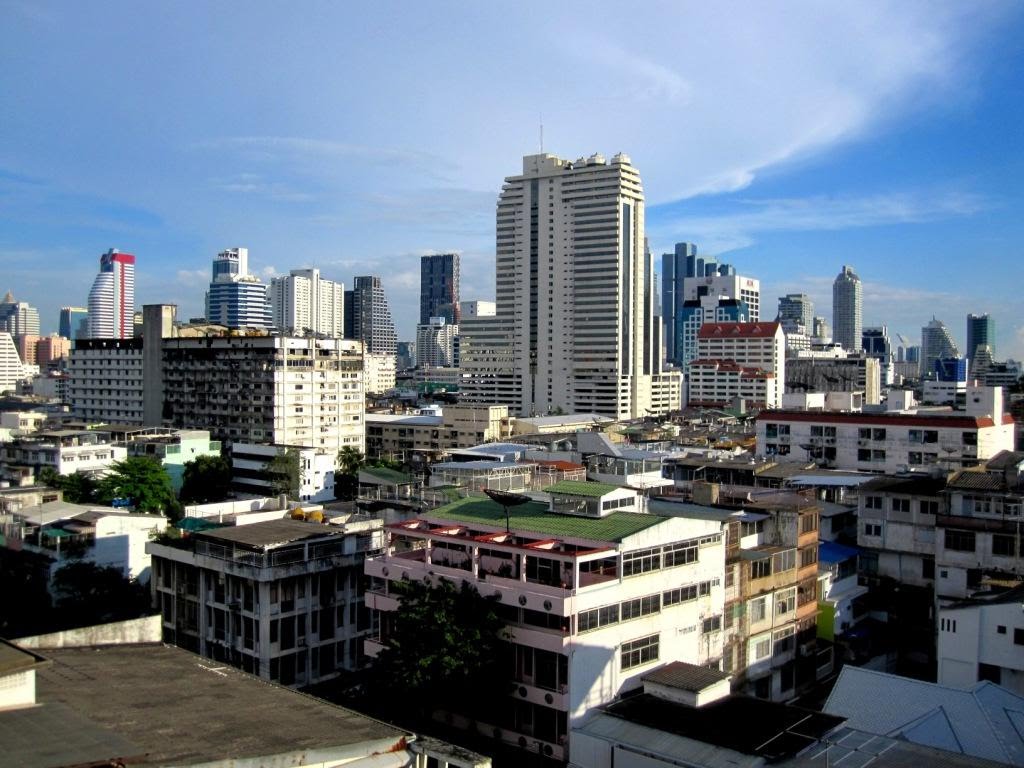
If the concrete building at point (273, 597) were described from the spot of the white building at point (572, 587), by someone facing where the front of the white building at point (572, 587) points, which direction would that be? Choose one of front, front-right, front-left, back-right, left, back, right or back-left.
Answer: right

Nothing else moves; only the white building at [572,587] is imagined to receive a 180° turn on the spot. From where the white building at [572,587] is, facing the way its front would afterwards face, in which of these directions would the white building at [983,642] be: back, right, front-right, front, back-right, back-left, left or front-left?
front-right

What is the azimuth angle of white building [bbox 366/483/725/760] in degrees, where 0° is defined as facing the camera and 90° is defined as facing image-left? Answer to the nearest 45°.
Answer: approximately 45°

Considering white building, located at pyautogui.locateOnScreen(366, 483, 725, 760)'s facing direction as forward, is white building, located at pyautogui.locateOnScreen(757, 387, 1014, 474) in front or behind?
behind

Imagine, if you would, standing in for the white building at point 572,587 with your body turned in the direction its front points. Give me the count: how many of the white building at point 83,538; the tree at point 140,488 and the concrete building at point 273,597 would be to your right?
3

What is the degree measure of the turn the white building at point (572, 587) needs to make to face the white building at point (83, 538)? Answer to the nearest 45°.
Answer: approximately 90° to its right

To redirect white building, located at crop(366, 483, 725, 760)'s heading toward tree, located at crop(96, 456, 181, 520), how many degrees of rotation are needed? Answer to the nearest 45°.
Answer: approximately 90° to its right
